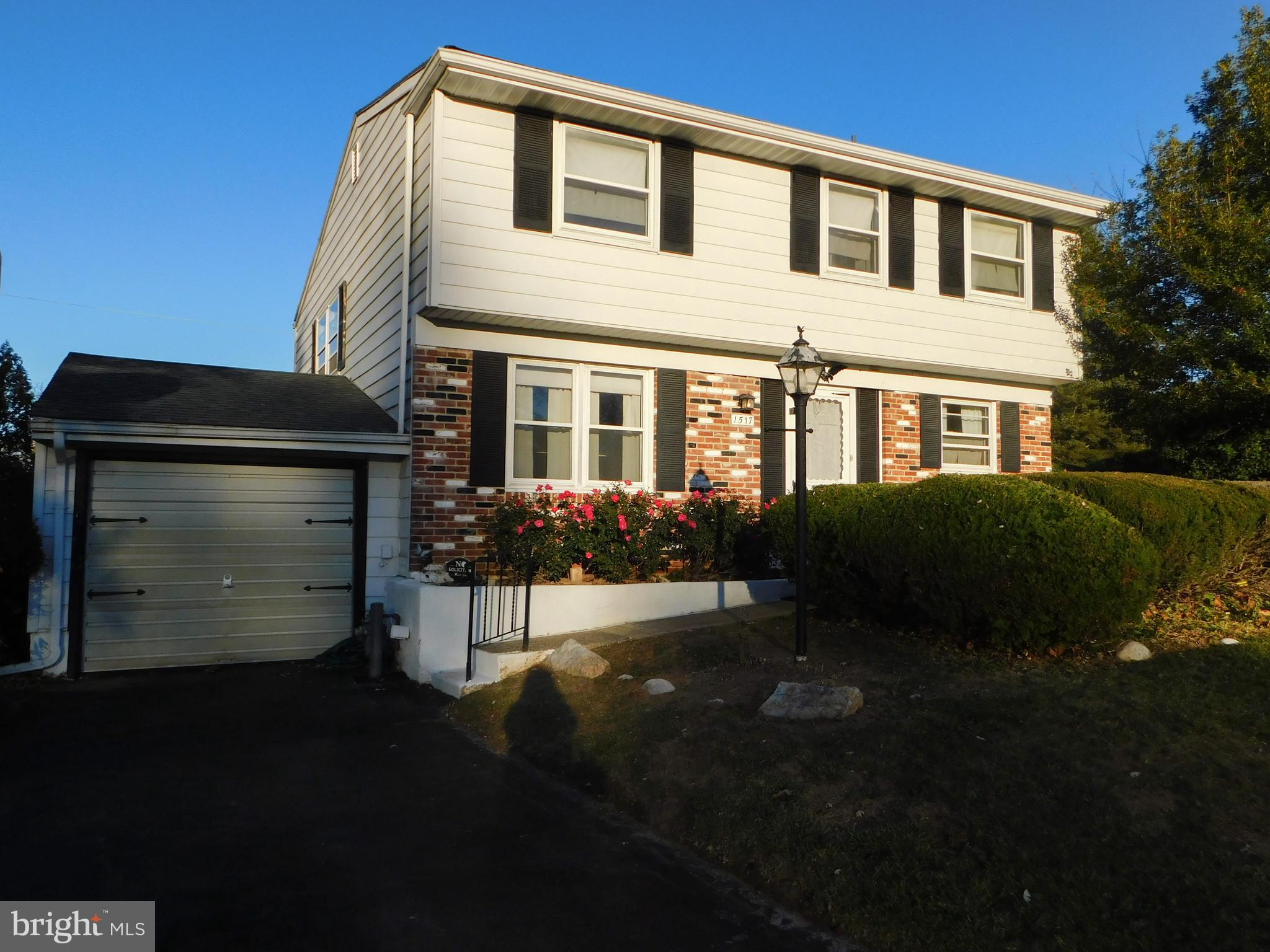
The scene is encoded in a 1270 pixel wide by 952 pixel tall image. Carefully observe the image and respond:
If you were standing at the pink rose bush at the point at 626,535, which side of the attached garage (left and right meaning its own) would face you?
left

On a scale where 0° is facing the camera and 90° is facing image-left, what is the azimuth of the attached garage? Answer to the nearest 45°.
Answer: approximately 0°

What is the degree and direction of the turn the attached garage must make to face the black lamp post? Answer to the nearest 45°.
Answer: approximately 45° to its left

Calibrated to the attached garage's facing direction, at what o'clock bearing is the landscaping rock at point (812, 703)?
The landscaping rock is roughly at 11 o'clock from the attached garage.

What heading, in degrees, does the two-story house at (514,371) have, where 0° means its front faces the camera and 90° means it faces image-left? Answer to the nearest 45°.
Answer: approximately 315°

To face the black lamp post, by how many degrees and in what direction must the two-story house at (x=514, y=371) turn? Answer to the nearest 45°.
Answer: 0° — it already faces it

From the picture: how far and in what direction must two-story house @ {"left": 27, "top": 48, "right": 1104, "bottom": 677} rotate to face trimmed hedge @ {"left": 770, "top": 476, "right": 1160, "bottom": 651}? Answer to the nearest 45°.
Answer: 0° — it already faces it
